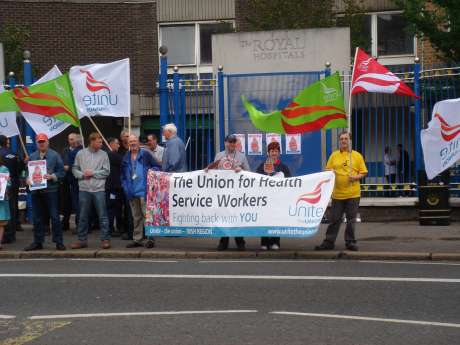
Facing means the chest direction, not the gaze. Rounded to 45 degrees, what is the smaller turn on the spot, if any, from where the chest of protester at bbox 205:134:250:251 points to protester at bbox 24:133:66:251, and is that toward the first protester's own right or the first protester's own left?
approximately 90° to the first protester's own right

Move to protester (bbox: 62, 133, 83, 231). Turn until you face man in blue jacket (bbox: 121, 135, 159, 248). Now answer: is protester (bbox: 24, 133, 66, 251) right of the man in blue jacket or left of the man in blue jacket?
right

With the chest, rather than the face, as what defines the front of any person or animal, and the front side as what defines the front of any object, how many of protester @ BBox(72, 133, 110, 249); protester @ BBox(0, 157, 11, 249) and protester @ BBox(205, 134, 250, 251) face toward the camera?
3

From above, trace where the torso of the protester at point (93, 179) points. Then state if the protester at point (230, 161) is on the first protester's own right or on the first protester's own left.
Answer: on the first protester's own left

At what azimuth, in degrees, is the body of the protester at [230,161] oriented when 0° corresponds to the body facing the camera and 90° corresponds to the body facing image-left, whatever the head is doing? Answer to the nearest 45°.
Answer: approximately 0°

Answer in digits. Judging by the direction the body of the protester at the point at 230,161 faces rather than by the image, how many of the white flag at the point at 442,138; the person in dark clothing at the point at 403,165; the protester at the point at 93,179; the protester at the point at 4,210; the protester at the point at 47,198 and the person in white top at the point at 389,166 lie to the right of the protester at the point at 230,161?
3

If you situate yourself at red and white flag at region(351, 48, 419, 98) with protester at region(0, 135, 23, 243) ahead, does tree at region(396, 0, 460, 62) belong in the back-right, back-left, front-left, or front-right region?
back-right

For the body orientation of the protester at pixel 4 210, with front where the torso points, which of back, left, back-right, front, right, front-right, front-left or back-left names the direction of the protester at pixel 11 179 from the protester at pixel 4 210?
back

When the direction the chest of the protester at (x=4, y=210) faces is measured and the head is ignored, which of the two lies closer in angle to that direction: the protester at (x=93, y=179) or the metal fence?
the protester

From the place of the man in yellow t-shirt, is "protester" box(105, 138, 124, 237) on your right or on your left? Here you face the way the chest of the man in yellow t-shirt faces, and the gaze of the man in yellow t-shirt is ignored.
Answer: on your right
